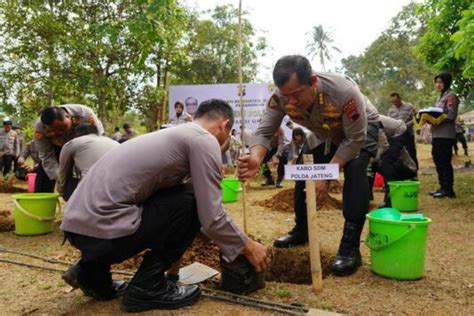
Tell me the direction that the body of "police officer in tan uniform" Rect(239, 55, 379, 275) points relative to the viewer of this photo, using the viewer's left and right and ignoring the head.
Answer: facing the viewer and to the left of the viewer

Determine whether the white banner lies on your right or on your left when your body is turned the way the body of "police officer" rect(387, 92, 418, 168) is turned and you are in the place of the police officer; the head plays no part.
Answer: on your right

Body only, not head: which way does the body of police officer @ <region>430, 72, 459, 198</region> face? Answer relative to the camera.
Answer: to the viewer's left

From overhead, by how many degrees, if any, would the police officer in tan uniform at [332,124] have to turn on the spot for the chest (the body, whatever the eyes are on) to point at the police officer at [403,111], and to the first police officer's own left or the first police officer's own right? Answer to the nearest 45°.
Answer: approximately 135° to the first police officer's own right

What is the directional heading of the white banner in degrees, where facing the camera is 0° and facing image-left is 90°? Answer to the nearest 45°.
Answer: approximately 0°

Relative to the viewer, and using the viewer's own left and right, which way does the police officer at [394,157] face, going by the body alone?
facing to the left of the viewer

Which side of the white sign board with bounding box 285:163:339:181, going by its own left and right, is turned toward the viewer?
front

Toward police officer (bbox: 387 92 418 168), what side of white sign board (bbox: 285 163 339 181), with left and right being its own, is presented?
back

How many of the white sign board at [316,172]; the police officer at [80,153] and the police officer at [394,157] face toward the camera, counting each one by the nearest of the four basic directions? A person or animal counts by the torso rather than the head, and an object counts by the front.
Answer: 1

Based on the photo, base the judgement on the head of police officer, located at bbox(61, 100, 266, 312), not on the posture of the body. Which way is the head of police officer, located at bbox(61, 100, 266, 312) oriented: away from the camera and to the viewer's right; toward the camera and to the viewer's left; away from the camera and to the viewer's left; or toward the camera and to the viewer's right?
away from the camera and to the viewer's right

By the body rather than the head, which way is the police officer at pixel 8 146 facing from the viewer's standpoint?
toward the camera

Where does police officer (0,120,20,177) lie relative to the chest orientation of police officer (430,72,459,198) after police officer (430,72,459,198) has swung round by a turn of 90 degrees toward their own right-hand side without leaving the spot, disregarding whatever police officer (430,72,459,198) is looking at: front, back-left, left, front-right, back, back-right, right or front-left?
left

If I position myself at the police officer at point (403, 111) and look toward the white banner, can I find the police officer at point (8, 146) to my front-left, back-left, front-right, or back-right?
front-left

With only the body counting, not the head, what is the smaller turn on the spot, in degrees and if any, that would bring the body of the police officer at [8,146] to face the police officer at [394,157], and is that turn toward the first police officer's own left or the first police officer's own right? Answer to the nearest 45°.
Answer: approximately 45° to the first police officer's own left

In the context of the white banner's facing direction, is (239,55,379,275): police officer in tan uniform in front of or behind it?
in front
